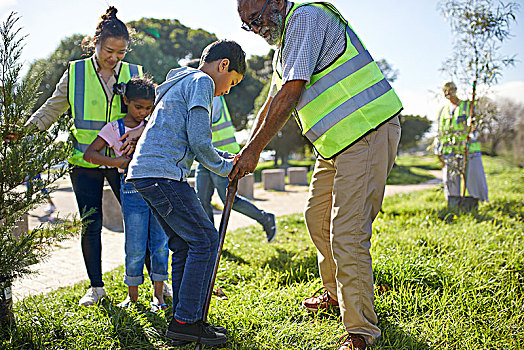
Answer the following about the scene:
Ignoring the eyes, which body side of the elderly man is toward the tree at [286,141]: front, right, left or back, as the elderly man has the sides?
right

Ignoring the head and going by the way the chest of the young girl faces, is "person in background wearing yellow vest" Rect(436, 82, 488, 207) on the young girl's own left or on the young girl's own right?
on the young girl's own left

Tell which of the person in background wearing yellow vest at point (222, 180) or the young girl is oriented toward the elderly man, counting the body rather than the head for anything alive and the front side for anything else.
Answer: the young girl

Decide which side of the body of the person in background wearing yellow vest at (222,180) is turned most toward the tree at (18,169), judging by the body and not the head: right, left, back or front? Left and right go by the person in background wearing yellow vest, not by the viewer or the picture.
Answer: left

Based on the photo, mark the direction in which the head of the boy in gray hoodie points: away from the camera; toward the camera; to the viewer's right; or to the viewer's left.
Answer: to the viewer's right

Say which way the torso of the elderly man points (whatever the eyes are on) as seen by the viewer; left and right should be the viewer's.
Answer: facing to the left of the viewer

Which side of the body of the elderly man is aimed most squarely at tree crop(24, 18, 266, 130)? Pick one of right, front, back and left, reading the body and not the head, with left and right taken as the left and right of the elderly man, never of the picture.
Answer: right

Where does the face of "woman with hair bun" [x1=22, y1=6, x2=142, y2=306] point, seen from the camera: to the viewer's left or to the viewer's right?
to the viewer's right

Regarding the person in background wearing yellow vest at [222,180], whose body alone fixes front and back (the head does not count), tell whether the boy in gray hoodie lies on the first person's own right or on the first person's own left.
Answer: on the first person's own left

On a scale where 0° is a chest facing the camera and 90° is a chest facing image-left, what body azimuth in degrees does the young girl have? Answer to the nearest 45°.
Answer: approximately 315°

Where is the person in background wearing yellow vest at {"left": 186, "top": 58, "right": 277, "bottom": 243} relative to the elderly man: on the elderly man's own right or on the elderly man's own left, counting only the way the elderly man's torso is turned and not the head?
on the elderly man's own right
